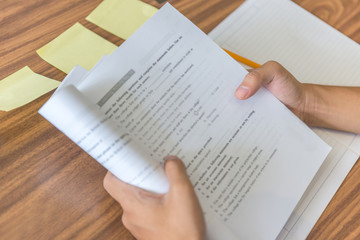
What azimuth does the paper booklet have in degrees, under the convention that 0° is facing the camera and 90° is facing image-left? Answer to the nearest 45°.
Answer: approximately 0°
